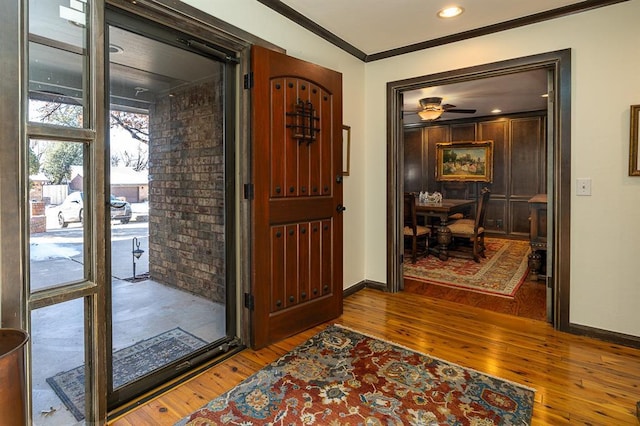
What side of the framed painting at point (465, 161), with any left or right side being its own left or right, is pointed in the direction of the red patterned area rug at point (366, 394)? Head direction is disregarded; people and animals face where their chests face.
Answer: front

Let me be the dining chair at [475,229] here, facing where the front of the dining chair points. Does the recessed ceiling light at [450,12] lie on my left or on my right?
on my left

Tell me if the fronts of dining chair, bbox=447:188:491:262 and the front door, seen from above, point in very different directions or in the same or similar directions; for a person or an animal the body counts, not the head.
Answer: very different directions

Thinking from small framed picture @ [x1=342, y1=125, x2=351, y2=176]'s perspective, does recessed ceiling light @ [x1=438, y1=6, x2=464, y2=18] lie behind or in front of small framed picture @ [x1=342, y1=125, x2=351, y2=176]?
in front

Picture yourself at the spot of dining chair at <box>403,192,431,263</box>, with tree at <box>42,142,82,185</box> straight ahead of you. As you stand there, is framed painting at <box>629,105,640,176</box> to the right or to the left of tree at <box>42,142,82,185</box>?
left

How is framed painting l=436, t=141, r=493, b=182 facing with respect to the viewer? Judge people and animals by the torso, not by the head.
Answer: toward the camera

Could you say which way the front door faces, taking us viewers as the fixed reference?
facing the viewer and to the right of the viewer

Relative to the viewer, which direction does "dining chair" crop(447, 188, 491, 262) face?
to the viewer's left

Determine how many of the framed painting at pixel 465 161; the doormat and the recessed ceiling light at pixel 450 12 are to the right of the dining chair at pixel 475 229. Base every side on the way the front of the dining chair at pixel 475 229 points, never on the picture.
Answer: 1

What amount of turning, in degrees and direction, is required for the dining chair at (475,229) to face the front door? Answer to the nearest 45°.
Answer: approximately 90° to its left

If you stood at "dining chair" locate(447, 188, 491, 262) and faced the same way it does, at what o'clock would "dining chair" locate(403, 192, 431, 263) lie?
"dining chair" locate(403, 192, 431, 263) is roughly at 11 o'clock from "dining chair" locate(447, 188, 491, 262).

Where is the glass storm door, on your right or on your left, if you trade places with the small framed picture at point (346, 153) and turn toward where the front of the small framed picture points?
on your right

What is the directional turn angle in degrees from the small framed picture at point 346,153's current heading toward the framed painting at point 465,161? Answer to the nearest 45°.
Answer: approximately 90° to its left

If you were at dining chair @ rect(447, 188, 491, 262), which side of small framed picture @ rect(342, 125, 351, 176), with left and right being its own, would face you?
left
